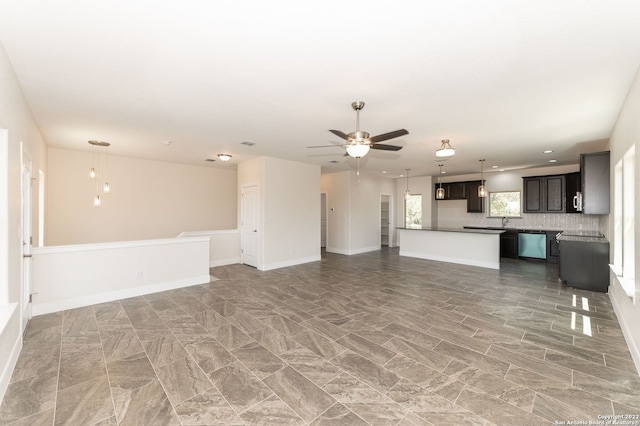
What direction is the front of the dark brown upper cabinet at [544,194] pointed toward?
toward the camera

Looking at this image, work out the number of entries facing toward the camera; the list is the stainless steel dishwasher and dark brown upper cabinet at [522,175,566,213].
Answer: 2

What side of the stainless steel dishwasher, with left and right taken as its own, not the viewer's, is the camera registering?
front

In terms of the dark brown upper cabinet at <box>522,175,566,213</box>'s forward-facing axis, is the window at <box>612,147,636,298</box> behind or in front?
in front

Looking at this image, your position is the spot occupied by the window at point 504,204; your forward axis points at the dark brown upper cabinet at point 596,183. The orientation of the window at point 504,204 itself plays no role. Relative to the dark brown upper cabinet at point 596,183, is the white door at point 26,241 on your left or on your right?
right

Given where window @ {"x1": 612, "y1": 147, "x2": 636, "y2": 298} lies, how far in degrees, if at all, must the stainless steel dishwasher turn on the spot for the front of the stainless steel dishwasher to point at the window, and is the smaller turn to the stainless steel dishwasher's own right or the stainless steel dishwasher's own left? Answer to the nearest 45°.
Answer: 0° — it already faces it

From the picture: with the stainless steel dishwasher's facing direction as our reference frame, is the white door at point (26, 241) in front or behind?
in front

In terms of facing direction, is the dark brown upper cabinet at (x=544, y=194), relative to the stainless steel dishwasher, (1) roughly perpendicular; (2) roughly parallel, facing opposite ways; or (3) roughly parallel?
roughly parallel
